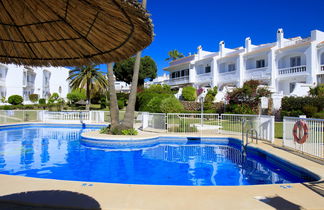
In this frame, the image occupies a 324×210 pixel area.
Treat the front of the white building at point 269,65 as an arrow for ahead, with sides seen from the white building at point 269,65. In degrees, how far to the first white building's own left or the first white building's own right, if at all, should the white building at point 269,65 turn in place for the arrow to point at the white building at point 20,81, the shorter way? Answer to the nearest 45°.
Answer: approximately 45° to the first white building's own right

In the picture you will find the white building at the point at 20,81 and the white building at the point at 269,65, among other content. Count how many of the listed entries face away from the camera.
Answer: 0

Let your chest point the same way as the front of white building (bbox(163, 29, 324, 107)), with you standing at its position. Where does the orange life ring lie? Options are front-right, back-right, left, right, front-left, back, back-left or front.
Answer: front-left

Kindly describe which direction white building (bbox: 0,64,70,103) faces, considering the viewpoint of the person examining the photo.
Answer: facing the viewer and to the right of the viewer

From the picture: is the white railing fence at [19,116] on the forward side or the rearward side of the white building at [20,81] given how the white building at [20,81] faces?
on the forward side

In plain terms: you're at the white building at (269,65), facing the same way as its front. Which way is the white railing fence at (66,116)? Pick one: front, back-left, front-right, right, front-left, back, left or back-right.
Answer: front

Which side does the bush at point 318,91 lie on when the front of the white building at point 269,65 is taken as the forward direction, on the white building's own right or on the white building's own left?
on the white building's own left

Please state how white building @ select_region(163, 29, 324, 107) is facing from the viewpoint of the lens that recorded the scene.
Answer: facing the viewer and to the left of the viewer

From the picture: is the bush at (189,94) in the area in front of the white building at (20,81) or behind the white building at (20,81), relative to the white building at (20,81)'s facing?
in front

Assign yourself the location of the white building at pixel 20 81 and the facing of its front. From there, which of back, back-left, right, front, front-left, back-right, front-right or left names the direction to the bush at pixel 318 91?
front
